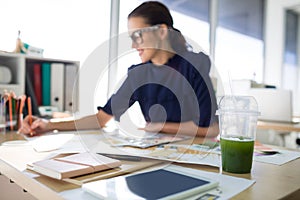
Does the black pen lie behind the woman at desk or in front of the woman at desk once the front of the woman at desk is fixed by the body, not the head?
in front

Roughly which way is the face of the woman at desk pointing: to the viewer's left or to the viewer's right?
to the viewer's left

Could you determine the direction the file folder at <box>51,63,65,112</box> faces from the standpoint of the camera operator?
facing the viewer

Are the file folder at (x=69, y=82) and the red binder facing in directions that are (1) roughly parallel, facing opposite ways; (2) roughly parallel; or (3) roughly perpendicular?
roughly parallel

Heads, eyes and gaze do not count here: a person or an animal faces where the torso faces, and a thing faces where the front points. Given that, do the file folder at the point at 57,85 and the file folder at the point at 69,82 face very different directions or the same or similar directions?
same or similar directions

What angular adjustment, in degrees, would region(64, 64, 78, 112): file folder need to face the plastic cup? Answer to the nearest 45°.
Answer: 0° — it already faces it

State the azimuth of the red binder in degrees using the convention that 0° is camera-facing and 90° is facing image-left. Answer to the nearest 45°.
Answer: approximately 0°

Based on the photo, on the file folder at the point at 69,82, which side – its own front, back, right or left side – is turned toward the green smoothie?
front

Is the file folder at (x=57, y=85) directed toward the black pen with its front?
yes

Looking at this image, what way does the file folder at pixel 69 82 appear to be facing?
toward the camera

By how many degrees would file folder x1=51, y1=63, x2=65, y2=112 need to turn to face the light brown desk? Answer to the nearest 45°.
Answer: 0° — it already faces it
